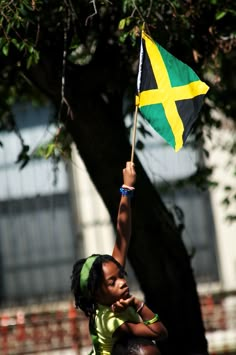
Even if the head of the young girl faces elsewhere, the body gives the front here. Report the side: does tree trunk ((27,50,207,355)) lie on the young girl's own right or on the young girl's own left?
on the young girl's own left

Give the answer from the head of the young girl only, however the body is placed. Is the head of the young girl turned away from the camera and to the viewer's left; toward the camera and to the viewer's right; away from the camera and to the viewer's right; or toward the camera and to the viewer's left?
toward the camera and to the viewer's right
